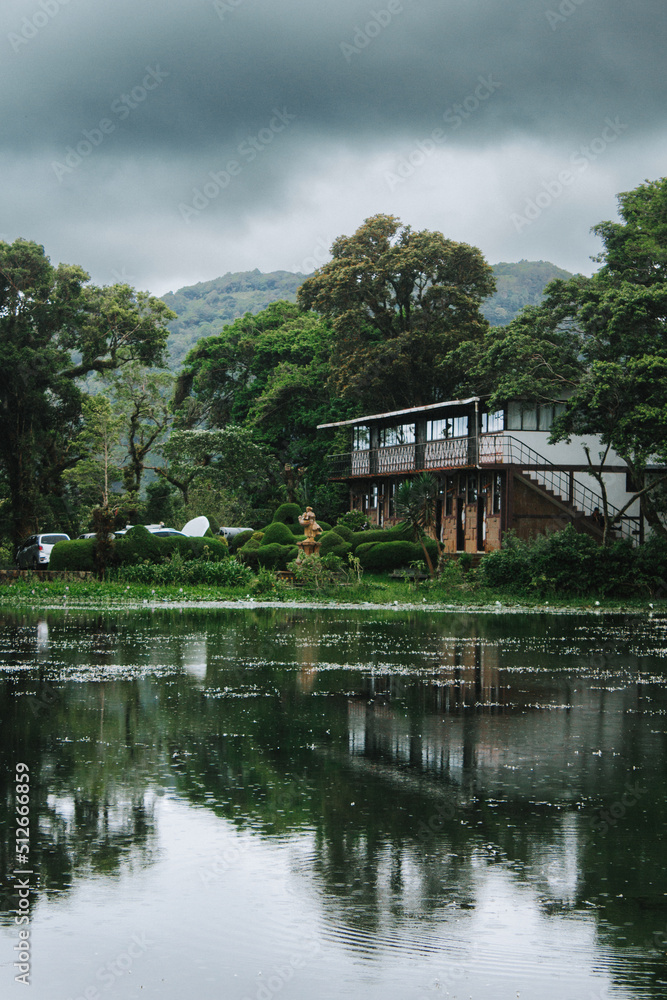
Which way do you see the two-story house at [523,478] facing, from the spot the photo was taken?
facing the viewer and to the left of the viewer

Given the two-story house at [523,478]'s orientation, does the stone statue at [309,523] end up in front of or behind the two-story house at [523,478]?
in front

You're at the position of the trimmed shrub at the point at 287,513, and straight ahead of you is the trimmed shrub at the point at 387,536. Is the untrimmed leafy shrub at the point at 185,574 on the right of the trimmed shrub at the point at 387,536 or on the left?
right

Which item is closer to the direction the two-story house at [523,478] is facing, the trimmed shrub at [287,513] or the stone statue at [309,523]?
the stone statue
